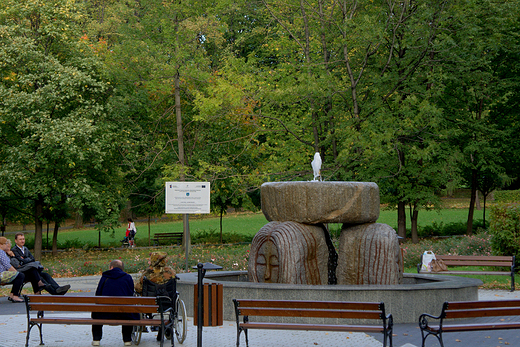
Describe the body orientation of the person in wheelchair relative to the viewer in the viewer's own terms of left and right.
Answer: facing away from the viewer

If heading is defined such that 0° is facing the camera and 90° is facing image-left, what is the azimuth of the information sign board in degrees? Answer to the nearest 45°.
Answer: approximately 0°

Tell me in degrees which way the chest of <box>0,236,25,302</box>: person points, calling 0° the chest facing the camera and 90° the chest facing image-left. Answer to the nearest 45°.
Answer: approximately 270°

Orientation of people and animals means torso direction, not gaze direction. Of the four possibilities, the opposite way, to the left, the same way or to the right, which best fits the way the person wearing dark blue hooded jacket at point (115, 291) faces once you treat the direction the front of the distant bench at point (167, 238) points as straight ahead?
the opposite way

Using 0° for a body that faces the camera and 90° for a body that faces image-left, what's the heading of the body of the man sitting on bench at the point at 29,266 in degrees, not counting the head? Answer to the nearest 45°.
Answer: approximately 315°

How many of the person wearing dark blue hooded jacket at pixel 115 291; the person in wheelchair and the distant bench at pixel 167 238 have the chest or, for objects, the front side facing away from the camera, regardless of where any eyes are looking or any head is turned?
2

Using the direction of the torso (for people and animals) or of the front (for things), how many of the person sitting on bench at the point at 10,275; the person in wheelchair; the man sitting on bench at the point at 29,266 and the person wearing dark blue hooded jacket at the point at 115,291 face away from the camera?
2

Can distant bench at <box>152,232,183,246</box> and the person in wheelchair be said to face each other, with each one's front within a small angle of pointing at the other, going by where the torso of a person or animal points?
yes
